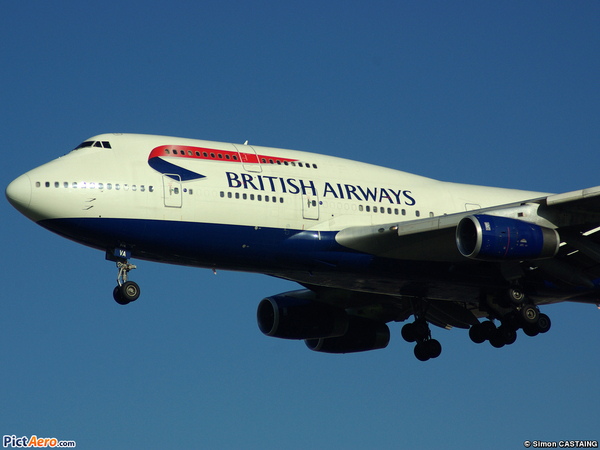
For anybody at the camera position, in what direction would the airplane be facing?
facing the viewer and to the left of the viewer
